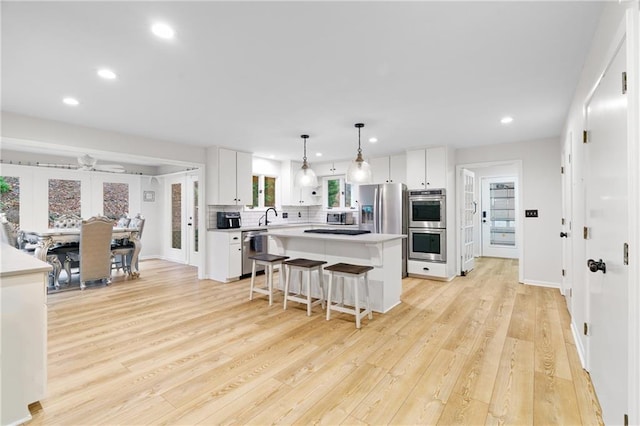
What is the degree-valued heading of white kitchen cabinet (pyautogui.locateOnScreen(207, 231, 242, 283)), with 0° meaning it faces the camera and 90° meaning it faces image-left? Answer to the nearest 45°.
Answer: approximately 315°

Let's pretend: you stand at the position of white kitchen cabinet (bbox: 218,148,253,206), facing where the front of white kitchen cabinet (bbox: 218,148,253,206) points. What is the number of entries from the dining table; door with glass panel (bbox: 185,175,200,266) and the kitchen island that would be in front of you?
1

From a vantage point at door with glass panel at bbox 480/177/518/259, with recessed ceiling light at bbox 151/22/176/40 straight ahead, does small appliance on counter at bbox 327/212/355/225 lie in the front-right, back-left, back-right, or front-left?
front-right

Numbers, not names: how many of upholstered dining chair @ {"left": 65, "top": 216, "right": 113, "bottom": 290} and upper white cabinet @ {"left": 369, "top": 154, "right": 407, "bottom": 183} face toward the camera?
1

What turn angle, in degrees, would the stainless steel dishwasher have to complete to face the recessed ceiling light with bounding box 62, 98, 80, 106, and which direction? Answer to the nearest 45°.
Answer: approximately 90° to its right

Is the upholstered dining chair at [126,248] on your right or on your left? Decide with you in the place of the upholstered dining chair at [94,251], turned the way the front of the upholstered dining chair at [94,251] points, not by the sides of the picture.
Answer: on your right

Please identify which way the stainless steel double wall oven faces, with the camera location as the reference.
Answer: facing the viewer and to the left of the viewer

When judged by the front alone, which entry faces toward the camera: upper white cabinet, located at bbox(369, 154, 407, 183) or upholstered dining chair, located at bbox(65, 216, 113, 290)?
the upper white cabinet

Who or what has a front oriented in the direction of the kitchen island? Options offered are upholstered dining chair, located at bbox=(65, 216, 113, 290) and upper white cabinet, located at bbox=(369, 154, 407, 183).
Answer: the upper white cabinet

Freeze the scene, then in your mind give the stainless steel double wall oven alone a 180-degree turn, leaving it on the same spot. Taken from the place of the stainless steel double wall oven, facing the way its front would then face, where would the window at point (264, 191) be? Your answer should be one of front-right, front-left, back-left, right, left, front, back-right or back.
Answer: back-left

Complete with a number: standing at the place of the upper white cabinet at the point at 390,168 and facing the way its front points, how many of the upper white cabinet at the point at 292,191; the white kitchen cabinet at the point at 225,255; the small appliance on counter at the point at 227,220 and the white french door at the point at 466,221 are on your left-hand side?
1

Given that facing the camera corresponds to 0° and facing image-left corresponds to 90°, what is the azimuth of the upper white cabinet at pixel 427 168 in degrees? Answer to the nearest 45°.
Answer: approximately 45°

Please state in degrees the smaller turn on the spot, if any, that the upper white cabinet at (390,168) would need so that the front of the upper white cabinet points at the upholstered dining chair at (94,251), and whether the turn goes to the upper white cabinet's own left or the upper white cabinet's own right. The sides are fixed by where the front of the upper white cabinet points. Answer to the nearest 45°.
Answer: approximately 45° to the upper white cabinet's own right

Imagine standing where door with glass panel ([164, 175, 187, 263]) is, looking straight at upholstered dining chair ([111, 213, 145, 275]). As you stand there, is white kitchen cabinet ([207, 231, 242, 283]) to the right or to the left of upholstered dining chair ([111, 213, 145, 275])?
left

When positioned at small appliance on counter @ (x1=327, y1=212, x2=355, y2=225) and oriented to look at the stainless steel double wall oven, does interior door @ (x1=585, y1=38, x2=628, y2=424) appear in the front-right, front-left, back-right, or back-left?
front-right

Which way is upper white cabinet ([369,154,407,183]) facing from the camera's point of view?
toward the camera

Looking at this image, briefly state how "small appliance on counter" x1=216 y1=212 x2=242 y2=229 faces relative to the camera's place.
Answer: facing the viewer and to the right of the viewer

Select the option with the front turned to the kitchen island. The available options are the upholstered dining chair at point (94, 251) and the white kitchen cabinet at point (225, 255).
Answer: the white kitchen cabinet
